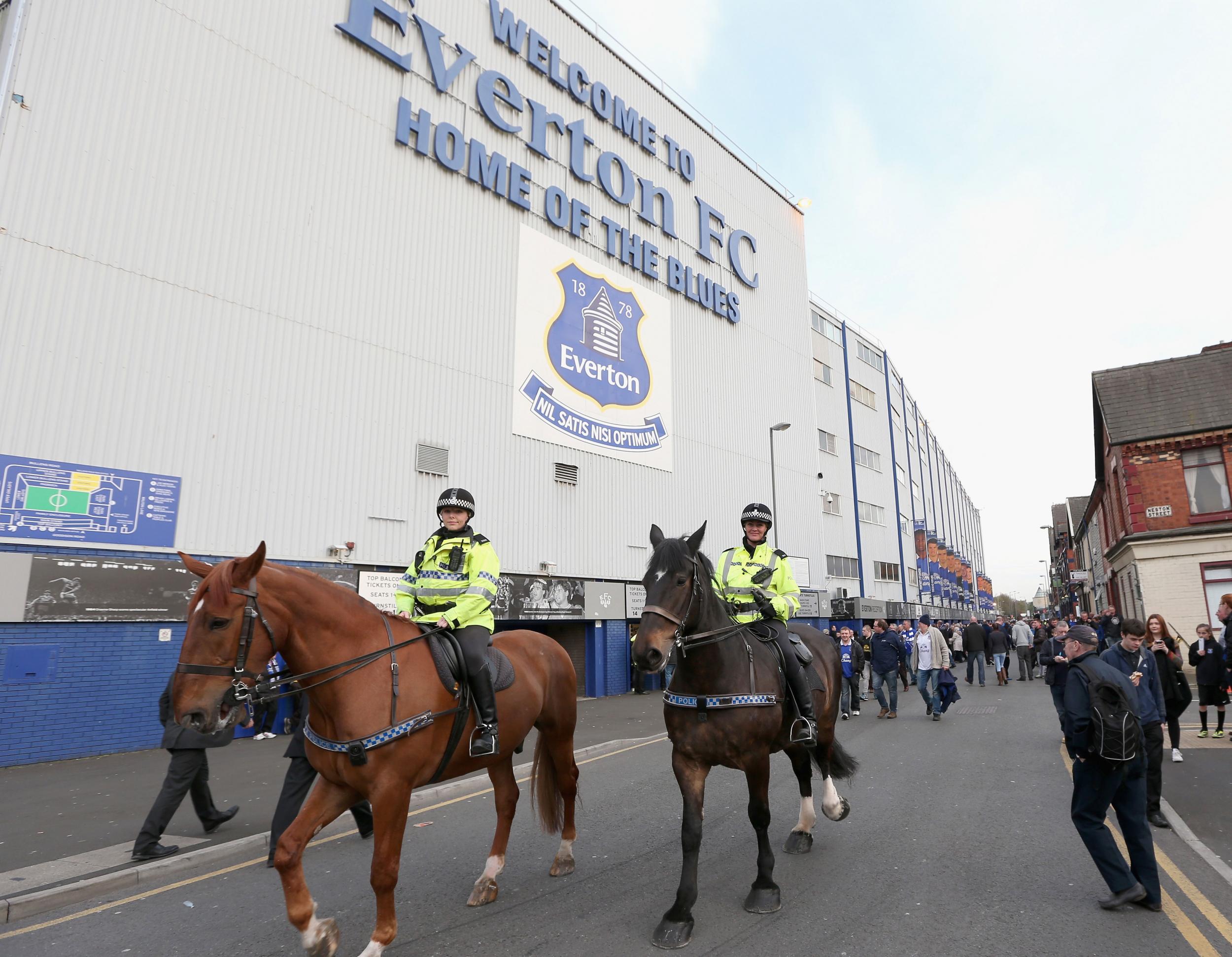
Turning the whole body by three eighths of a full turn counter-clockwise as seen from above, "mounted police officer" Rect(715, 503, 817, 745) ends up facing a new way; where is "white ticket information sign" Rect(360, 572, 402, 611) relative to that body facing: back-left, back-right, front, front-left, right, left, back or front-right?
back-left

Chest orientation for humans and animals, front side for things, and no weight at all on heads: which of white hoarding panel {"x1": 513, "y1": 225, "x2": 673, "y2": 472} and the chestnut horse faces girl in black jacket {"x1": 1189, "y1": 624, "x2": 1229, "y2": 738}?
the white hoarding panel

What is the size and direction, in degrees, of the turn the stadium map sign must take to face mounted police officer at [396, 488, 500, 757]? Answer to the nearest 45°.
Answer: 0° — it already faces them

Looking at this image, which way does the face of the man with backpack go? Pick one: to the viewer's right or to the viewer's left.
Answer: to the viewer's left

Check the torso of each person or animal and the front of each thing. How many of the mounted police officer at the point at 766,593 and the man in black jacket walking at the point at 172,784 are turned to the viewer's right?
1

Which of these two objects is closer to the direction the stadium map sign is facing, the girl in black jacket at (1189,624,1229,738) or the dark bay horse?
the dark bay horse

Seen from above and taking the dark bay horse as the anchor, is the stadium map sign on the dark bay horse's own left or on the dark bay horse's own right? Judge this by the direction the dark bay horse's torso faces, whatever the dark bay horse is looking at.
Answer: on the dark bay horse's own right

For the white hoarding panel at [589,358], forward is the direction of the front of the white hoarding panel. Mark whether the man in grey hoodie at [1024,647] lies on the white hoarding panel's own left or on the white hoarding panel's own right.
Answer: on the white hoarding panel's own left

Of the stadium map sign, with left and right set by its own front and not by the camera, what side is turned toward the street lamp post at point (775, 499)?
left
